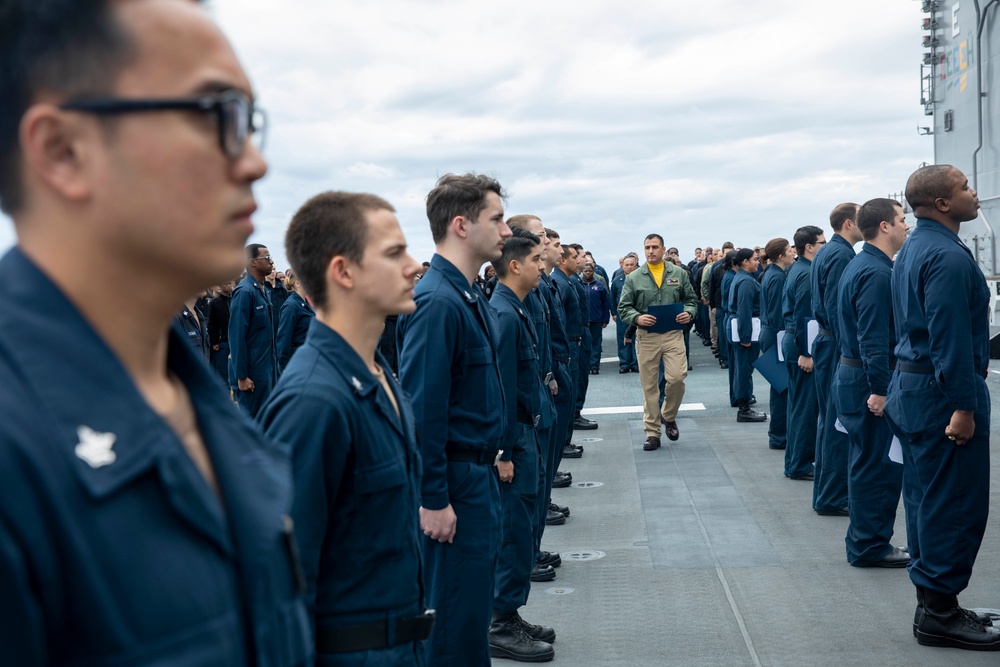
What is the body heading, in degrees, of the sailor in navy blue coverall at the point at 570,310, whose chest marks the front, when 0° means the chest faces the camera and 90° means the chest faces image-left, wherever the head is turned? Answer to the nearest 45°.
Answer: approximately 270°

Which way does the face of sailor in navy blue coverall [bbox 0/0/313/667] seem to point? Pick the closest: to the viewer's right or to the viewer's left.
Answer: to the viewer's right

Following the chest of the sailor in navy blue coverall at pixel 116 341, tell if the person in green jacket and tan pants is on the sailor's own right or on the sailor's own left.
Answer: on the sailor's own left

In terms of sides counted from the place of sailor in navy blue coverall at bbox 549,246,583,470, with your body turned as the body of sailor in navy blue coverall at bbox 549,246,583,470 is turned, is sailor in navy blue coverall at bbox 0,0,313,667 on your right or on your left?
on your right

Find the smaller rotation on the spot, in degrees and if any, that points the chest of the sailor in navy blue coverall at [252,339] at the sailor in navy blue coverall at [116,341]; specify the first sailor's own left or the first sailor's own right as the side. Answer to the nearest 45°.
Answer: approximately 45° to the first sailor's own right

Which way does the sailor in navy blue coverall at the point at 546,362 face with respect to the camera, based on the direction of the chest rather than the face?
to the viewer's right

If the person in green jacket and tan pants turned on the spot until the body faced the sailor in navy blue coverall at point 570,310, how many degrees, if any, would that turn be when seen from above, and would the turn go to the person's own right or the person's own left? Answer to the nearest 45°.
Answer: approximately 90° to the person's own right

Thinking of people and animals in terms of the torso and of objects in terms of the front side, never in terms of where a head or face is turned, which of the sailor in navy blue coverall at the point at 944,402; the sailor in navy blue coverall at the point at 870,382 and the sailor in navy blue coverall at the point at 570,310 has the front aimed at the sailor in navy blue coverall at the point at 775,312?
the sailor in navy blue coverall at the point at 570,310

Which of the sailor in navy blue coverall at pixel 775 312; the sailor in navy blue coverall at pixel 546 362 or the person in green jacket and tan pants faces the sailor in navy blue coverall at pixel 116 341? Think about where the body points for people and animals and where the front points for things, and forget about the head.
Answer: the person in green jacket and tan pants

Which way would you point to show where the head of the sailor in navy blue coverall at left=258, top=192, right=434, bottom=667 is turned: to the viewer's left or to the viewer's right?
to the viewer's right

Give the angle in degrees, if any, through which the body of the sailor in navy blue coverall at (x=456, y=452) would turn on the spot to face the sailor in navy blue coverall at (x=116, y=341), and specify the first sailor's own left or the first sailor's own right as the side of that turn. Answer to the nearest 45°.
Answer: approximately 90° to the first sailor's own right

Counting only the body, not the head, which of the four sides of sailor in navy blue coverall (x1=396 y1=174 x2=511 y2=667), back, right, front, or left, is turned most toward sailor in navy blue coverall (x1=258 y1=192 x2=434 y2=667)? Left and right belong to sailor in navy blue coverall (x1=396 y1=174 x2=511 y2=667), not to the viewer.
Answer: right

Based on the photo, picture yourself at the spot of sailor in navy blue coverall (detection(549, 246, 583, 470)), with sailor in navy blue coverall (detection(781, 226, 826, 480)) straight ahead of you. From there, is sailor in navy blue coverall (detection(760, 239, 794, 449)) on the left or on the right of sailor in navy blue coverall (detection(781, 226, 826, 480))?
left

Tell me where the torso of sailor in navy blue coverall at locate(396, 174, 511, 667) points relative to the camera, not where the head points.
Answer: to the viewer's right
